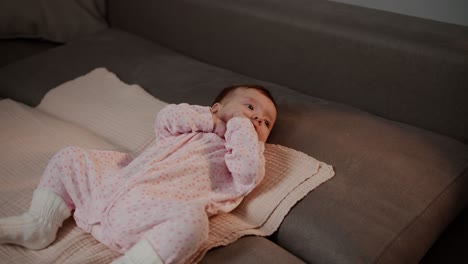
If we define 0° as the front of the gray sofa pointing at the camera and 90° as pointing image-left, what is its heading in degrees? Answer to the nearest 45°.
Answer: approximately 45°
